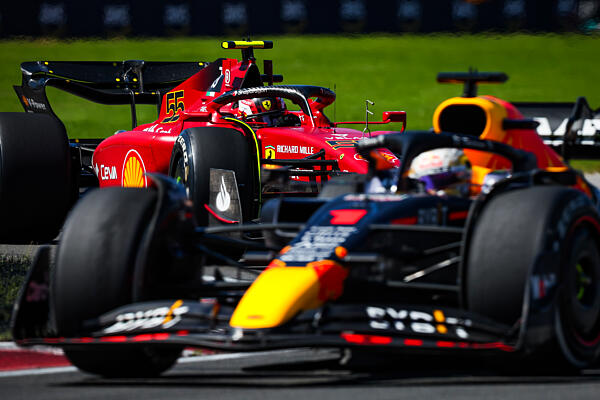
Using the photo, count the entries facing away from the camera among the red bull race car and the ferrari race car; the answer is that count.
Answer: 0

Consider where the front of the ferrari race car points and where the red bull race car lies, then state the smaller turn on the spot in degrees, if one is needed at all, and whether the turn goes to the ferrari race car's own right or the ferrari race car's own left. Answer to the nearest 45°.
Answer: approximately 45° to the ferrari race car's own right

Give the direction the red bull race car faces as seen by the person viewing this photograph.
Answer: facing the viewer and to the left of the viewer

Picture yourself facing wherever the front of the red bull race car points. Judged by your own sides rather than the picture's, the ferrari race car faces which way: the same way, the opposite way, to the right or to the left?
to the left

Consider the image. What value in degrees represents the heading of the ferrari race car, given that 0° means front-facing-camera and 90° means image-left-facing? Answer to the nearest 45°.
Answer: approximately 315°

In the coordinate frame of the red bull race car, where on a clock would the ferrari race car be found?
The ferrari race car is roughly at 4 o'clock from the red bull race car.
